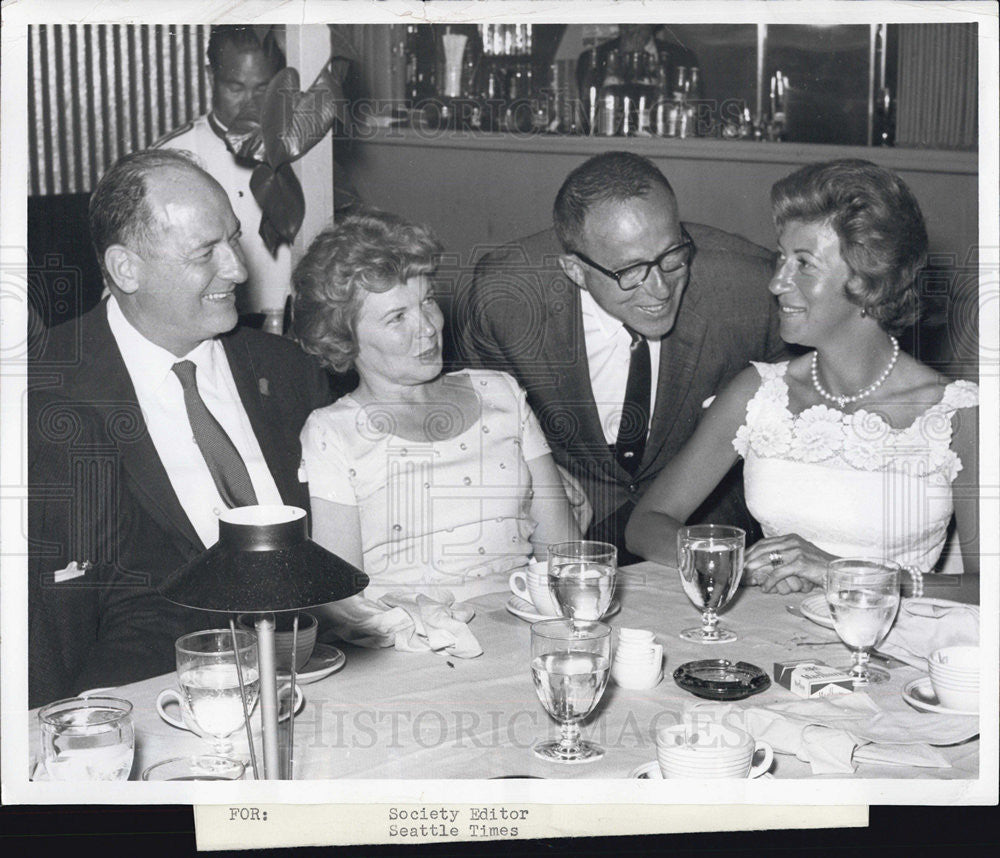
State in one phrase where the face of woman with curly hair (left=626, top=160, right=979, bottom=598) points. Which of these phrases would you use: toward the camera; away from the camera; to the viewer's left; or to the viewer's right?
to the viewer's left

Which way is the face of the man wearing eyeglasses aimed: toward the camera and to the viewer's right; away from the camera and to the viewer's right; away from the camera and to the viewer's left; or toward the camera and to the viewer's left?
toward the camera and to the viewer's right

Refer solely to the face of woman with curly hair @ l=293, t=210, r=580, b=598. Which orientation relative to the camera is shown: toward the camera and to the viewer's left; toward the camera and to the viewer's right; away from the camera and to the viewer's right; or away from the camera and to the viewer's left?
toward the camera and to the viewer's right

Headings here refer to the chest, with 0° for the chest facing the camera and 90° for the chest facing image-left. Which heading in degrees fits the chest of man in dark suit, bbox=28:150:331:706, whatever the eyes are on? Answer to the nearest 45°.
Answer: approximately 315°

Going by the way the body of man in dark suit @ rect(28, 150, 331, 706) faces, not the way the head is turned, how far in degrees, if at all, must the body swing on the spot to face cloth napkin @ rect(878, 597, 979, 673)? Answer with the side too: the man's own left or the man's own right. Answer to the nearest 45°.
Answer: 0° — they already face it
